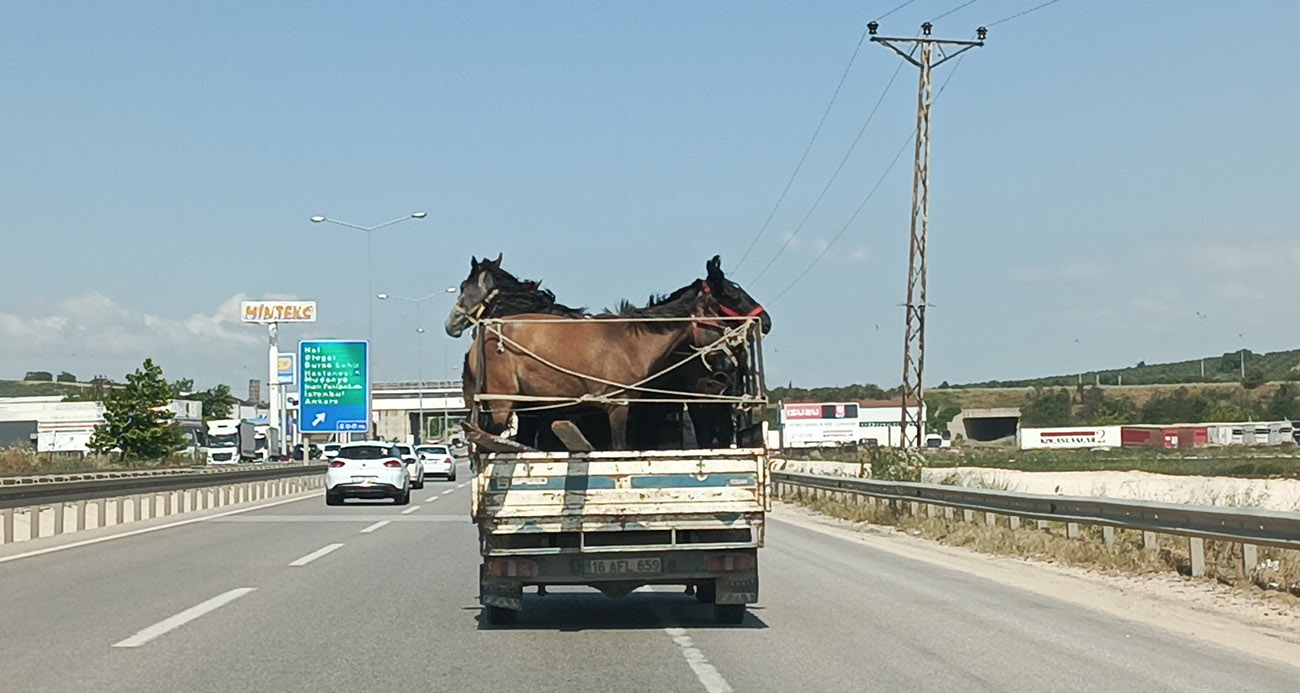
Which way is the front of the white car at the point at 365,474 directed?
away from the camera

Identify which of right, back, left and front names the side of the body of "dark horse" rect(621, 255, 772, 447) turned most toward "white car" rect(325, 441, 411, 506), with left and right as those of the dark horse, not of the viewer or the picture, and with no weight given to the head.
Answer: left

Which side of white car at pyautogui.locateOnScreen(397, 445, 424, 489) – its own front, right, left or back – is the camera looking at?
back

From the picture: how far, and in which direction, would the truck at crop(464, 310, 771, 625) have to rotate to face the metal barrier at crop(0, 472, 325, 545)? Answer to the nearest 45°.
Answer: approximately 45° to its left

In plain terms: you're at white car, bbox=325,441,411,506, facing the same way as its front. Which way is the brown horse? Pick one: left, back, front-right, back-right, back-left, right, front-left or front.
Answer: back

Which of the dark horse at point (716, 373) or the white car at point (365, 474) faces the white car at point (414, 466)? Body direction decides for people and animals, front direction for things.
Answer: the white car at point (365, 474)

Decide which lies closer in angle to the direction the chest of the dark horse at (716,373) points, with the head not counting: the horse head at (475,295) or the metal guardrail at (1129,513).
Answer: the metal guardrail

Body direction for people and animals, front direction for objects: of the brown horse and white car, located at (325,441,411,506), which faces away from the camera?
the white car

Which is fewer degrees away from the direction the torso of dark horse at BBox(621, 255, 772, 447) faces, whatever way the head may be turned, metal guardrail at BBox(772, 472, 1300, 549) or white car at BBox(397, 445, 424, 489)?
the metal guardrail

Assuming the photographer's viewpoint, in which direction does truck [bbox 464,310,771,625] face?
facing away from the viewer

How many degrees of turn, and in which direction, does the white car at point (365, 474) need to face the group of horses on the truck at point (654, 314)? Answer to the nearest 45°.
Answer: approximately 180°

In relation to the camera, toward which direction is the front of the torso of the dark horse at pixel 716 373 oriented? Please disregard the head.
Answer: to the viewer's right

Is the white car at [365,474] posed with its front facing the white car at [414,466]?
yes
